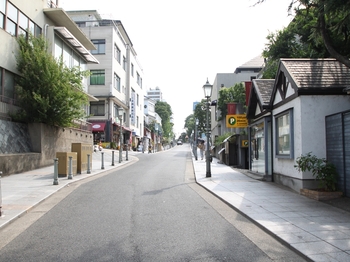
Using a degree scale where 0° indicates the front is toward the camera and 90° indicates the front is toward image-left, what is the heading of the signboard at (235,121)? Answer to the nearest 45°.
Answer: approximately 0°

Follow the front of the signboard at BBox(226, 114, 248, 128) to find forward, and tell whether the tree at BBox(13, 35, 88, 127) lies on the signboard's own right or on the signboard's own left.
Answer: on the signboard's own right

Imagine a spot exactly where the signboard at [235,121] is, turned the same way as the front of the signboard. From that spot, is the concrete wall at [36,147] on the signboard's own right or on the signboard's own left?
on the signboard's own right

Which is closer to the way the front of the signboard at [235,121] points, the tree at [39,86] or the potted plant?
the potted plant

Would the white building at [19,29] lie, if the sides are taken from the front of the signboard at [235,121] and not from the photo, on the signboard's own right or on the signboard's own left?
on the signboard's own right

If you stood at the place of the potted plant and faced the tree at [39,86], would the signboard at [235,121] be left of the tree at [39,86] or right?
right
